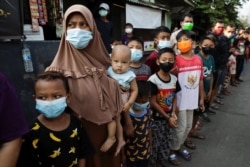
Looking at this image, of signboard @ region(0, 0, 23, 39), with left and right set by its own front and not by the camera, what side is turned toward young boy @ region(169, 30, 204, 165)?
left

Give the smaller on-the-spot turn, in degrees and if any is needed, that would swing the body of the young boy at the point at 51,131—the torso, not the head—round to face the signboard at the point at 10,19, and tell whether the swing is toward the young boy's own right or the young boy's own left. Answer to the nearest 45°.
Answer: approximately 180°

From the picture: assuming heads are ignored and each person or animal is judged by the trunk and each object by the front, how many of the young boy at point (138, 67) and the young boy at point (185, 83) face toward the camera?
2

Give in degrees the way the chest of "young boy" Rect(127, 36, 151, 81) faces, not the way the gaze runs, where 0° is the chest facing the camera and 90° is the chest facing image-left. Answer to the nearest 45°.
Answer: approximately 0°

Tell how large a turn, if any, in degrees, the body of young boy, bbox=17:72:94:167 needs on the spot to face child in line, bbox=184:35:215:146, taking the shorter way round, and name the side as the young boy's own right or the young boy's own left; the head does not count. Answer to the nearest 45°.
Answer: approximately 135° to the young boy's own left

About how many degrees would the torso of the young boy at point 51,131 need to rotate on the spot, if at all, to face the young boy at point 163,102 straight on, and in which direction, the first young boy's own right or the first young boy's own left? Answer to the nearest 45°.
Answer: approximately 135° to the first young boy's own left

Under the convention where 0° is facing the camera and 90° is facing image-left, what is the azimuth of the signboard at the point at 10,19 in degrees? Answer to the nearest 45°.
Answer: approximately 0°

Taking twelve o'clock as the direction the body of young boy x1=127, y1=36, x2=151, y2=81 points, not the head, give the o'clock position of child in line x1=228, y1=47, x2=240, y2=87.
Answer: The child in line is roughly at 7 o'clock from the young boy.

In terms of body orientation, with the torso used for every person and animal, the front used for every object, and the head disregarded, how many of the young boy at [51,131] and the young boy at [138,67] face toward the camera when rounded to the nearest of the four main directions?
2
